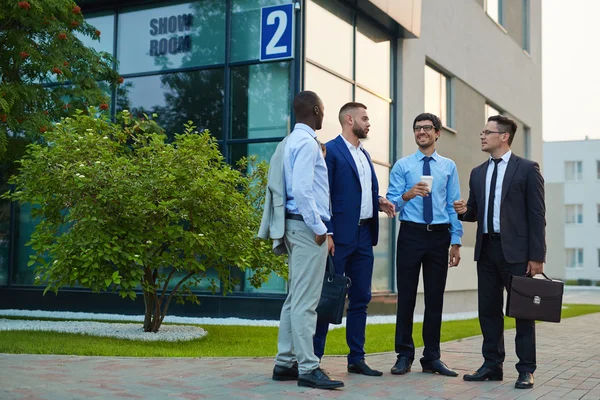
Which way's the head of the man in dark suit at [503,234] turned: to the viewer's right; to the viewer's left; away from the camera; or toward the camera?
to the viewer's left

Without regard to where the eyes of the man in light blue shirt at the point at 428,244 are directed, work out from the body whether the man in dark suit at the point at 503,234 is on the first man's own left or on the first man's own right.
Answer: on the first man's own left

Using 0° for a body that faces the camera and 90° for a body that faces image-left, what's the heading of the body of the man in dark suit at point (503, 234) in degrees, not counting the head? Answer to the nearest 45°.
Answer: approximately 45°

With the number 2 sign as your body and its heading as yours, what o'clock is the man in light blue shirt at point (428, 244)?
The man in light blue shirt is roughly at 10 o'clock from the number 2 sign.

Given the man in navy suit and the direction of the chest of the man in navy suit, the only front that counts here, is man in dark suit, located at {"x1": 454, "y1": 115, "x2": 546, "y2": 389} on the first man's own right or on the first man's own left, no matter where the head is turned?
on the first man's own left

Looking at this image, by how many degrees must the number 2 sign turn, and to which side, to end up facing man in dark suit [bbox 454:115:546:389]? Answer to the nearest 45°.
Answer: approximately 45° to its left

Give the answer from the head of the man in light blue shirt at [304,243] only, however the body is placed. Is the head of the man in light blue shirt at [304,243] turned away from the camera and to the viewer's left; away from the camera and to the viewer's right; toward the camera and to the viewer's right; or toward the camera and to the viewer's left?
away from the camera and to the viewer's right

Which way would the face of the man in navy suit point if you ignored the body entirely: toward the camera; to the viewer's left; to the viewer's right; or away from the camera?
to the viewer's right

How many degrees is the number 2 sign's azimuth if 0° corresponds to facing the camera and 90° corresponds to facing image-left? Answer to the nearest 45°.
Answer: approximately 45°

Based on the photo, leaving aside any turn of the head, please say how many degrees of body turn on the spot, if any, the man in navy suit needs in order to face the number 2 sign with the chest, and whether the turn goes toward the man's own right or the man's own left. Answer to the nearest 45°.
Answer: approximately 135° to the man's own left
